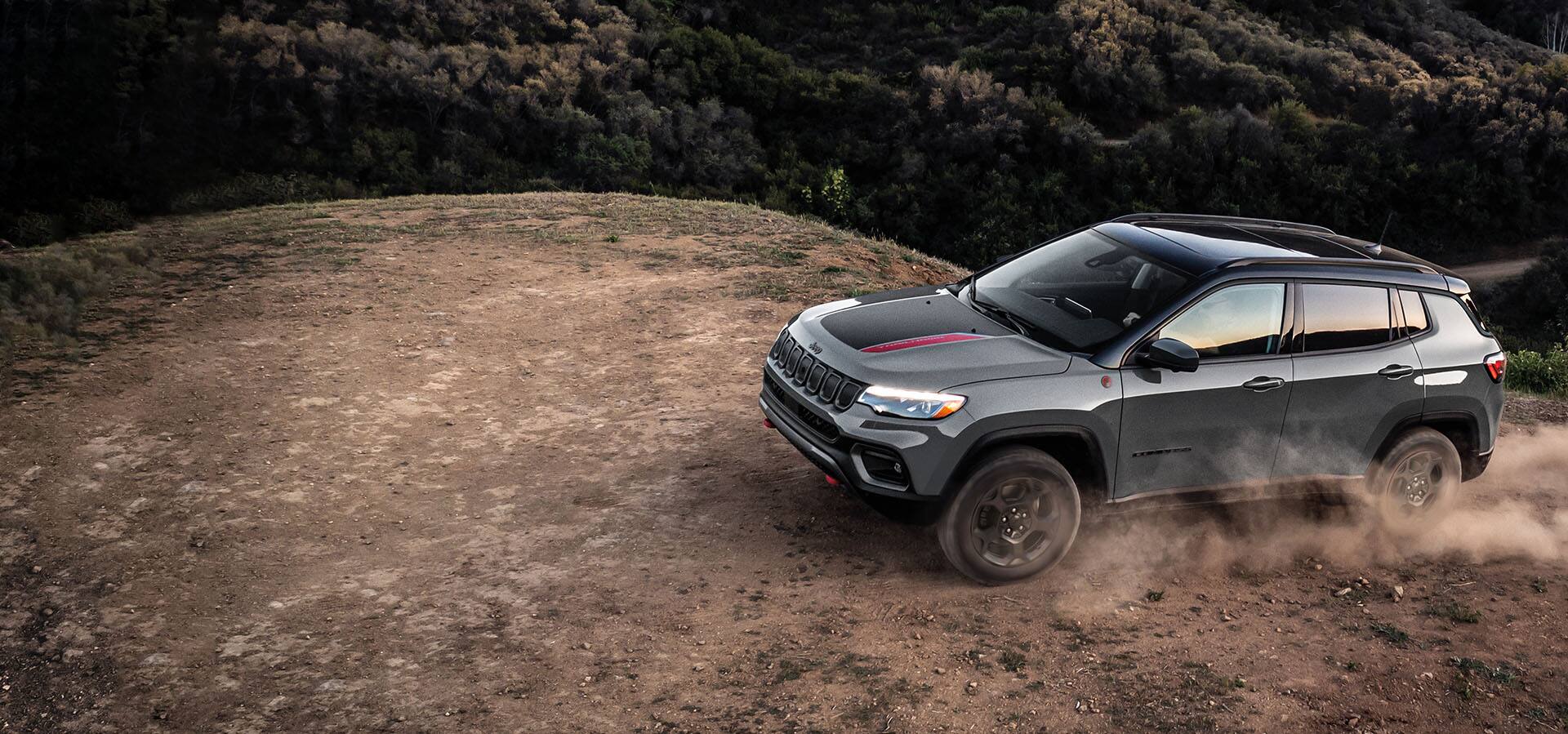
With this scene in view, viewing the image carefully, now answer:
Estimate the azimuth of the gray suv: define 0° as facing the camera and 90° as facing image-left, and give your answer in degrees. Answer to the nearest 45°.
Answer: approximately 45°

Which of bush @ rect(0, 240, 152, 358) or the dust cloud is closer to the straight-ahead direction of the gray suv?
the bush
